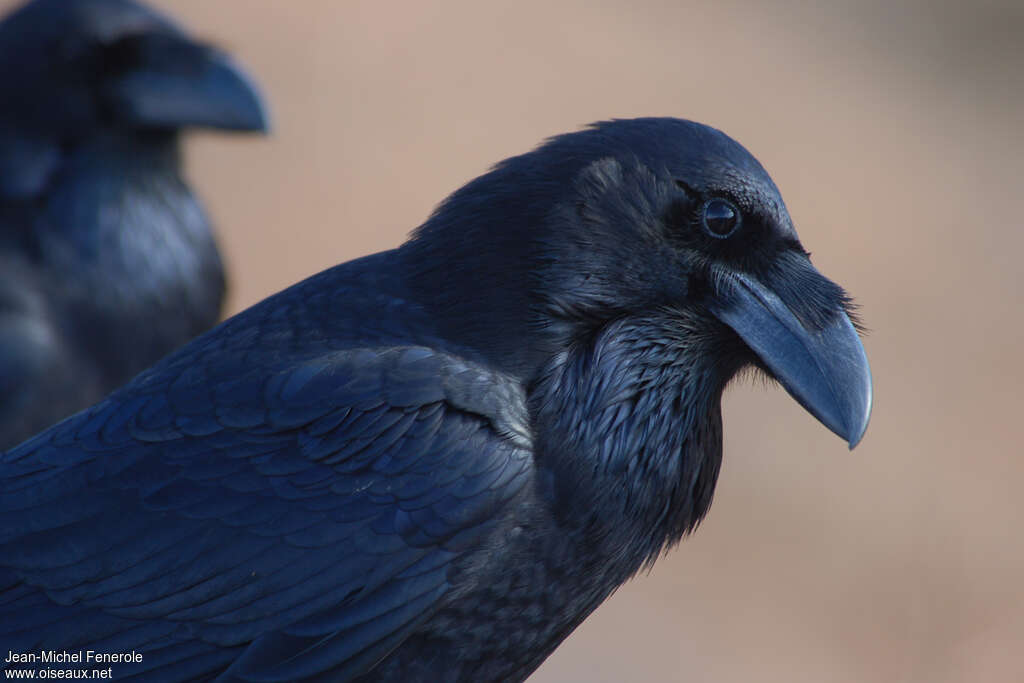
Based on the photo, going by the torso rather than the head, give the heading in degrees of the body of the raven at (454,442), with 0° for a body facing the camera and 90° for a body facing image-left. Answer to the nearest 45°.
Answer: approximately 270°

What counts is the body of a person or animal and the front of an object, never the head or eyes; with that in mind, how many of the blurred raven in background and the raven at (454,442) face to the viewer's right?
2

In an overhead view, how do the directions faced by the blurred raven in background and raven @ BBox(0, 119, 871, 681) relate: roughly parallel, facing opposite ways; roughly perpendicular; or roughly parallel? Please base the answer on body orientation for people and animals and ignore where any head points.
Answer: roughly parallel

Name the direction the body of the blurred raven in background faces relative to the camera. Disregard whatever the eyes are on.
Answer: to the viewer's right

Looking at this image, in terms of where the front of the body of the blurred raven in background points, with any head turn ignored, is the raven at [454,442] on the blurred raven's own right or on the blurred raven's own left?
on the blurred raven's own right

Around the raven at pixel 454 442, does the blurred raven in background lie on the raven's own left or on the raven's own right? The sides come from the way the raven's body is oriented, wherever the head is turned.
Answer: on the raven's own left
